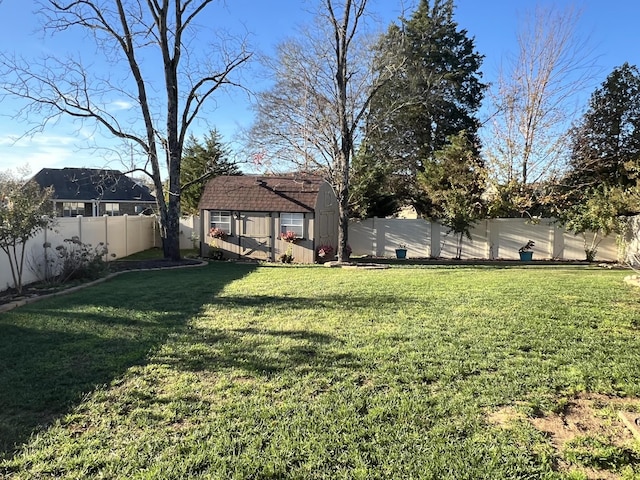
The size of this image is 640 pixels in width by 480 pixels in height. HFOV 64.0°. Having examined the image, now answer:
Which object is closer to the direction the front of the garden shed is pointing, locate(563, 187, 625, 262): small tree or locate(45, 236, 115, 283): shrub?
the shrub

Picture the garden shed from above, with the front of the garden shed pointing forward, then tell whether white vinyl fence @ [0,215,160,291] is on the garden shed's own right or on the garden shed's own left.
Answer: on the garden shed's own right

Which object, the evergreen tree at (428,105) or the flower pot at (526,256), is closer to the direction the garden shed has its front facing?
the flower pot

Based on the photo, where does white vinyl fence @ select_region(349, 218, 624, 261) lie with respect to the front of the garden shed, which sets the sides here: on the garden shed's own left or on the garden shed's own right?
on the garden shed's own left

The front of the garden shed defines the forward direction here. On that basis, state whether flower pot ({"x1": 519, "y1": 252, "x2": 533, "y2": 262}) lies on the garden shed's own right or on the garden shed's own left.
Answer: on the garden shed's own left

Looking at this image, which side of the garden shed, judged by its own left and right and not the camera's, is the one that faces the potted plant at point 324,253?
left

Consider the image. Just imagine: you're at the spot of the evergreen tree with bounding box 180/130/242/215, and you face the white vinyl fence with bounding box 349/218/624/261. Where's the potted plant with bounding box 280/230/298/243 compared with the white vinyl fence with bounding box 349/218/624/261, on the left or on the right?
right

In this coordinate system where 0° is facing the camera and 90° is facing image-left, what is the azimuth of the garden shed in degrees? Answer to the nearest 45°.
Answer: approximately 0°

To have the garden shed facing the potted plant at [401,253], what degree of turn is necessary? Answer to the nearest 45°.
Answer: approximately 90° to its left

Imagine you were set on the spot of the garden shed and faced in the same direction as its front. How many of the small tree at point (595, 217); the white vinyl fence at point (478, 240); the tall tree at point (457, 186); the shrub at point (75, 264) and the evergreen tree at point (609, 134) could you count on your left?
4

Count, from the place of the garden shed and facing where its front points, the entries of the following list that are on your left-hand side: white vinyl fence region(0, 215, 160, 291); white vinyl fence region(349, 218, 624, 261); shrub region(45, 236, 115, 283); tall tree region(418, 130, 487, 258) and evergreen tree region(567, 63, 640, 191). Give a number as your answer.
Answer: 3

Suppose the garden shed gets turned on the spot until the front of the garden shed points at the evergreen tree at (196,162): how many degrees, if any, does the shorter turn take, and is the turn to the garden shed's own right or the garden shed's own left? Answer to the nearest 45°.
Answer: approximately 135° to the garden shed's own right

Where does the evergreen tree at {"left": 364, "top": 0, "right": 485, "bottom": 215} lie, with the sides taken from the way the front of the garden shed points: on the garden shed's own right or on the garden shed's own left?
on the garden shed's own left

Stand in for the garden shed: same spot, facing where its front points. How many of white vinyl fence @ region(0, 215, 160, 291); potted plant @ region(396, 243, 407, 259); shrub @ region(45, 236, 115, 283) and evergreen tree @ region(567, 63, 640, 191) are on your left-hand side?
2
